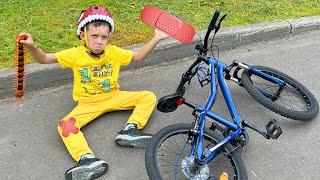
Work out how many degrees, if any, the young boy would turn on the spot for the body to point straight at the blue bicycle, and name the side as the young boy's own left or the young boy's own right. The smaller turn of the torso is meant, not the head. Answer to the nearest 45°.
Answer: approximately 45° to the young boy's own left

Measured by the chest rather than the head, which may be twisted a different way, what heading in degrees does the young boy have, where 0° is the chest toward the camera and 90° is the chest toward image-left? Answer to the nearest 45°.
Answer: approximately 0°
